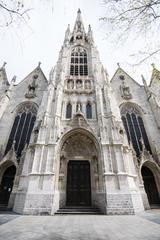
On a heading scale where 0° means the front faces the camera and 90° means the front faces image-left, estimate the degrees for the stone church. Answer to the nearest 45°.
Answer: approximately 0°
